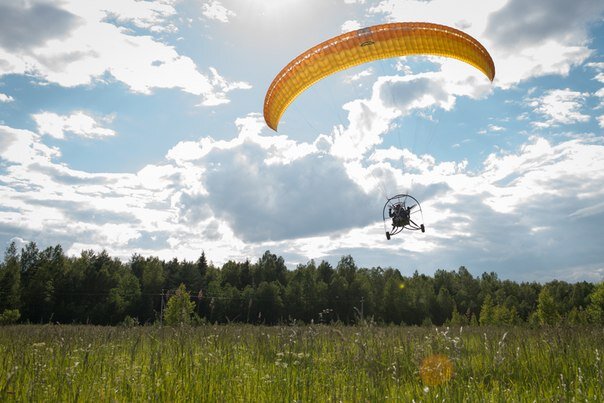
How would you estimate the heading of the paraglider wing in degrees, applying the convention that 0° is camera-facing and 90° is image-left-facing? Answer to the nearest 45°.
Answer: approximately 0°
